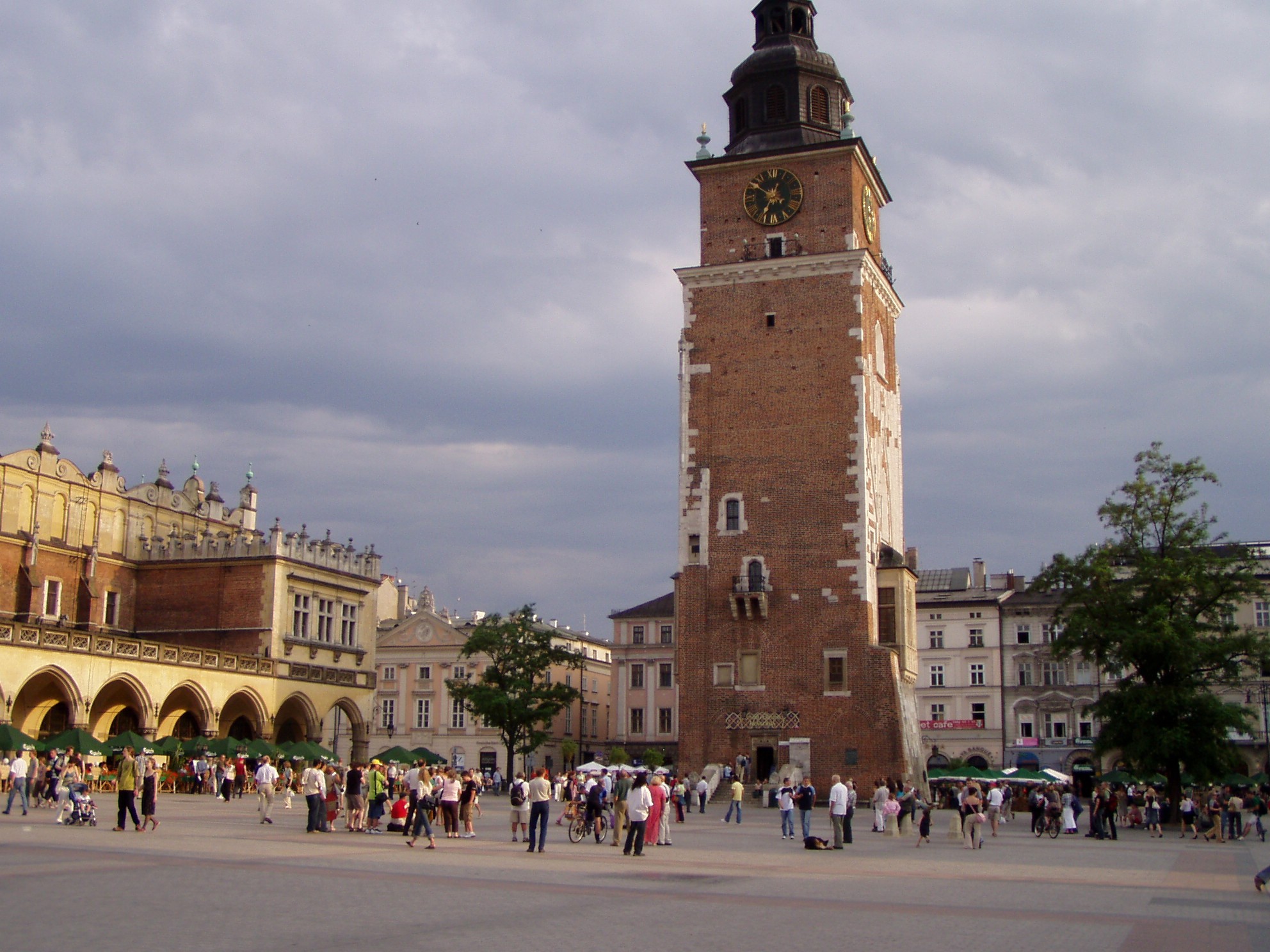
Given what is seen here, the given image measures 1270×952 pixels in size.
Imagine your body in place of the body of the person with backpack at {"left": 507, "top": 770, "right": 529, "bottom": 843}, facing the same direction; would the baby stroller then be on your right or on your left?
on your left

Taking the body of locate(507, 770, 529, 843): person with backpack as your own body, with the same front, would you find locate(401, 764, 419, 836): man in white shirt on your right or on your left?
on your left

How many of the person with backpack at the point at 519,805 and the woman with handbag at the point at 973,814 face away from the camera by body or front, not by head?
2

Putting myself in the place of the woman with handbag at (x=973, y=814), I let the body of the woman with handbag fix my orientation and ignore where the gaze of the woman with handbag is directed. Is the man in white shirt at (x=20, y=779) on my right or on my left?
on my left

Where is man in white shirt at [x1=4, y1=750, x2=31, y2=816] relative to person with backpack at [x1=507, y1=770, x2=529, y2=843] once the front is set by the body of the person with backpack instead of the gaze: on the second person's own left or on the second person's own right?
on the second person's own left

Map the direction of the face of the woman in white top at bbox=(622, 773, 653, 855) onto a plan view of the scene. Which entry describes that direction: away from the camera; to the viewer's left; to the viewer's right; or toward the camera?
away from the camera

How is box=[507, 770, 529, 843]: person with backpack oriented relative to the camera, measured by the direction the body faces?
away from the camera

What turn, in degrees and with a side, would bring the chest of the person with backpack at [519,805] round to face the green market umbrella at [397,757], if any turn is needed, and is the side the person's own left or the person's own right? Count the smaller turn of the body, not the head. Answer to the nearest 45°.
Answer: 0° — they already face it

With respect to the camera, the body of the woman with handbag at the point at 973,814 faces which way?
away from the camera

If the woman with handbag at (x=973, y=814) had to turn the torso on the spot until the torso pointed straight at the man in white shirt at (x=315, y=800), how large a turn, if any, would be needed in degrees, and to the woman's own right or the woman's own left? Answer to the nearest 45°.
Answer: approximately 135° to the woman's own left
